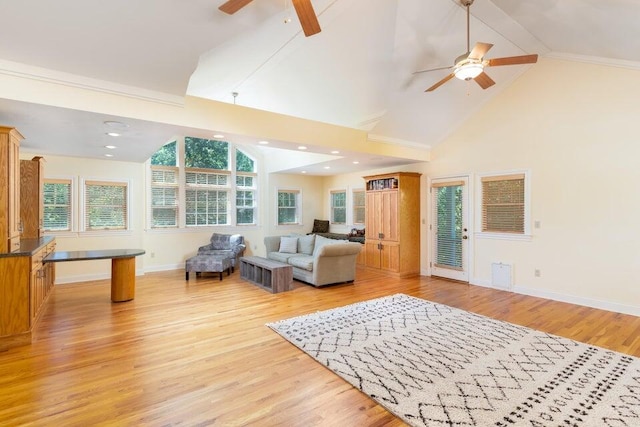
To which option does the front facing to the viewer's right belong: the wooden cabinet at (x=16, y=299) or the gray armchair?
the wooden cabinet

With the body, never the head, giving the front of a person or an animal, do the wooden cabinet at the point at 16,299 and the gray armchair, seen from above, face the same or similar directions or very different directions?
very different directions

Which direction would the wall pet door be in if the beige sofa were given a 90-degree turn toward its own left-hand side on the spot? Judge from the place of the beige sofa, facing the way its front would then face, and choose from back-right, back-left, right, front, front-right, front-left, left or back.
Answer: front-left

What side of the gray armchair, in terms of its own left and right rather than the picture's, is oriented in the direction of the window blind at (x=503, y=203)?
left

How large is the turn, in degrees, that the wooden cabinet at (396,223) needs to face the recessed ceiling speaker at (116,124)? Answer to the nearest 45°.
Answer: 0° — it already faces it

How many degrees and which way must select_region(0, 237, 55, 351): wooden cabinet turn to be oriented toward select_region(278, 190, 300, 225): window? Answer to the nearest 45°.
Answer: approximately 45° to its left

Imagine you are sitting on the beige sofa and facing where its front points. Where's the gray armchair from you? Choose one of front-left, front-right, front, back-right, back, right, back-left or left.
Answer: right

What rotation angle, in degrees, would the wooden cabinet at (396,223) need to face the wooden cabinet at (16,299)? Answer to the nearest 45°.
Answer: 0° — it already faces it

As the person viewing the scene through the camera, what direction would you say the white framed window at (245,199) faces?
facing the viewer

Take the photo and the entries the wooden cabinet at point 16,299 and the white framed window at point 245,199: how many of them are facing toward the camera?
1

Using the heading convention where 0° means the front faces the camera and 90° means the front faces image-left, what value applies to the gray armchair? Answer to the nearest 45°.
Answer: approximately 45°

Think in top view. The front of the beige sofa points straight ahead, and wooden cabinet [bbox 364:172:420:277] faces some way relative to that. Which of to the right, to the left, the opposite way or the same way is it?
the same way

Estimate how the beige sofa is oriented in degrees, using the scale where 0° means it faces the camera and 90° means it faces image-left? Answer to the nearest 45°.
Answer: approximately 45°

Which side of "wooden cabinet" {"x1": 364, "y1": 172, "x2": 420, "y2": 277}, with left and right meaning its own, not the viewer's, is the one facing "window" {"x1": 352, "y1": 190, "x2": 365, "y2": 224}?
right

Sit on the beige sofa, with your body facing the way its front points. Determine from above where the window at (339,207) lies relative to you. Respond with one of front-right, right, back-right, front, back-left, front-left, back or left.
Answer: back-right

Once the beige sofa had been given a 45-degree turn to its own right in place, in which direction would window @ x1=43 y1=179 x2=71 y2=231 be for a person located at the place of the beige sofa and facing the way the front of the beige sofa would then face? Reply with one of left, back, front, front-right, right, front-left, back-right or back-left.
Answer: front

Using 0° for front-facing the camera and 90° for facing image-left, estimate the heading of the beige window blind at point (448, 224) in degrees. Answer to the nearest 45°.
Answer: approximately 45°

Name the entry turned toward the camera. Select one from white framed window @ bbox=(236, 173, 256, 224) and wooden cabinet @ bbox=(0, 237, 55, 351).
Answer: the white framed window

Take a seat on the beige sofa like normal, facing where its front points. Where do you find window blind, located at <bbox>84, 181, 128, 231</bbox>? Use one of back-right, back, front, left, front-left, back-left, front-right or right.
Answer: front-right

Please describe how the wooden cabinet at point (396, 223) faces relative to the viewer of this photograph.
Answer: facing the viewer and to the left of the viewer

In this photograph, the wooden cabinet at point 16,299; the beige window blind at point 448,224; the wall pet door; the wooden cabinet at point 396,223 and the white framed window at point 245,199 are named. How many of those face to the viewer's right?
1
